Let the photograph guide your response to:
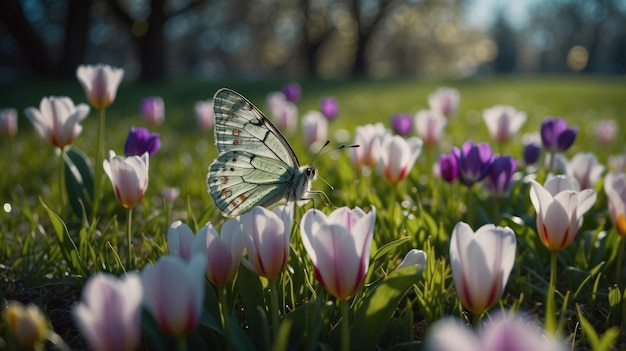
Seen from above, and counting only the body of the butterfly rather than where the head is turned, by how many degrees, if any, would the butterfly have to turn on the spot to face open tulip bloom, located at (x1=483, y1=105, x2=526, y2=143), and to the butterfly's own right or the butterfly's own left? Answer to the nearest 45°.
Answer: approximately 45° to the butterfly's own left

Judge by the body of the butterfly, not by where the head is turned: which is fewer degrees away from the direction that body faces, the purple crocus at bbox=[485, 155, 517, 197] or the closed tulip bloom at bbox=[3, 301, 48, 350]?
the purple crocus

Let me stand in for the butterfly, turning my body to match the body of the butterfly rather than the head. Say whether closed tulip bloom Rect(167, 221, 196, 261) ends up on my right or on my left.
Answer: on my right

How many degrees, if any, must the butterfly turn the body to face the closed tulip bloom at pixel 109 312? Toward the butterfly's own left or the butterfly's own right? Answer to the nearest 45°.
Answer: approximately 90° to the butterfly's own right

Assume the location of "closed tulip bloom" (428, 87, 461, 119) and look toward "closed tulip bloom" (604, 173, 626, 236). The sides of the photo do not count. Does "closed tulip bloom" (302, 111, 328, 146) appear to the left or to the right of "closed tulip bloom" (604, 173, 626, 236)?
right

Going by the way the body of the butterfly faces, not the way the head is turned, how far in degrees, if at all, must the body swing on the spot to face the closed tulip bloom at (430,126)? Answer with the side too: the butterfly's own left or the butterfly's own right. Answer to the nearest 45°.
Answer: approximately 45° to the butterfly's own left

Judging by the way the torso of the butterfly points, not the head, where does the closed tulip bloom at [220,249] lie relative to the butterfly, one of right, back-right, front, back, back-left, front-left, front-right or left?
right

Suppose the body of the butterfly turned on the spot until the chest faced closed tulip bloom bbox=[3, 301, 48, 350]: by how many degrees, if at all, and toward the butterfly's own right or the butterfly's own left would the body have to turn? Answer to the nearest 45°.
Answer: approximately 90° to the butterfly's own right

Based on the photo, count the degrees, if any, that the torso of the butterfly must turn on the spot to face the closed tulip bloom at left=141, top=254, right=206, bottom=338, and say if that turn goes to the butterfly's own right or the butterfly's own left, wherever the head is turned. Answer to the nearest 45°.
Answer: approximately 90° to the butterfly's own right

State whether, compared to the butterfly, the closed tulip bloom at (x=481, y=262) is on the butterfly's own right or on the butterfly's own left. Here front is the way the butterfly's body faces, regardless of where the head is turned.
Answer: on the butterfly's own right

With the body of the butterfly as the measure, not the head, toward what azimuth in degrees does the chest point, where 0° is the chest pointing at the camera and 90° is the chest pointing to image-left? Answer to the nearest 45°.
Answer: approximately 270°

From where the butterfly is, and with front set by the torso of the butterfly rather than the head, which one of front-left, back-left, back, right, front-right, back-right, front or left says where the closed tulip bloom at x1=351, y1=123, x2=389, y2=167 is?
front-left

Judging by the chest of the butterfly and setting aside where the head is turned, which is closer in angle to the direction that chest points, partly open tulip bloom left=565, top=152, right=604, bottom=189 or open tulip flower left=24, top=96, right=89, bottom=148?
the partly open tulip bloom

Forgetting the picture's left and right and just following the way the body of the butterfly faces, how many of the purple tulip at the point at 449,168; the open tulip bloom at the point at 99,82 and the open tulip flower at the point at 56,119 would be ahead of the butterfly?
1
